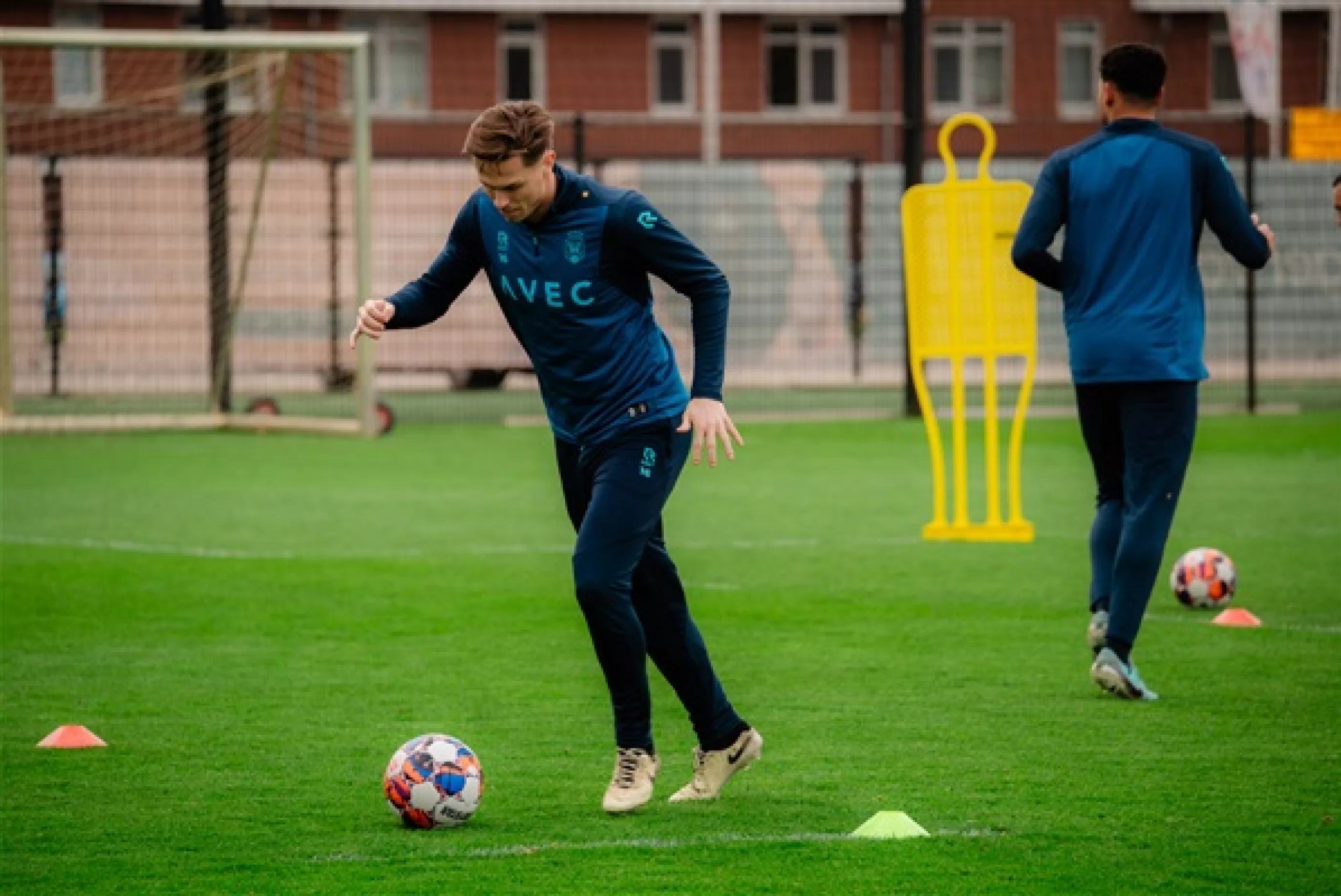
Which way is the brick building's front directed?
toward the camera

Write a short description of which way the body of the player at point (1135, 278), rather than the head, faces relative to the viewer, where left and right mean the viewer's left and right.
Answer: facing away from the viewer

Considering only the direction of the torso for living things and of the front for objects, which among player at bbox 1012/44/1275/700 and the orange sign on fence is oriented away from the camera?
the player

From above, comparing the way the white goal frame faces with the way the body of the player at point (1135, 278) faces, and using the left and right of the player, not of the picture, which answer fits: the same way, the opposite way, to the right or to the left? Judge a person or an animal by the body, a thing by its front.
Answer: the opposite way

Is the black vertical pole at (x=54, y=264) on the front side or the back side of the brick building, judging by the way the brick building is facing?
on the front side

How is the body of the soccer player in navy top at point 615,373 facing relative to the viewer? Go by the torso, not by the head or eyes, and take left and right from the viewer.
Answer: facing the viewer and to the left of the viewer

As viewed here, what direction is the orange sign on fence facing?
toward the camera

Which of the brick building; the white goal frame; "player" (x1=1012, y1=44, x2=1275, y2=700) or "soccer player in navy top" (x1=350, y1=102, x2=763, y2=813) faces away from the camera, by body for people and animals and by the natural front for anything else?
the player

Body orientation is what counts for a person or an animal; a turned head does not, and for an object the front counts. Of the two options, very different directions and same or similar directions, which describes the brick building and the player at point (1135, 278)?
very different directions

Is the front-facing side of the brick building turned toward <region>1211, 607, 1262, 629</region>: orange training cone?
yes

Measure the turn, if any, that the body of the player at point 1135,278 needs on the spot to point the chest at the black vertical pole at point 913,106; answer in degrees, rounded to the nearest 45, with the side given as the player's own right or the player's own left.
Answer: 0° — they already face it

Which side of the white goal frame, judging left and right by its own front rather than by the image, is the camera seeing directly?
front

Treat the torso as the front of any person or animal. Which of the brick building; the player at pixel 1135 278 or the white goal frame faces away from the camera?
the player

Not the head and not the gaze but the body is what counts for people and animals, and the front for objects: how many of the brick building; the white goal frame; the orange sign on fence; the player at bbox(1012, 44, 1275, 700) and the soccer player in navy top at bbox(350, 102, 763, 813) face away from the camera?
1
